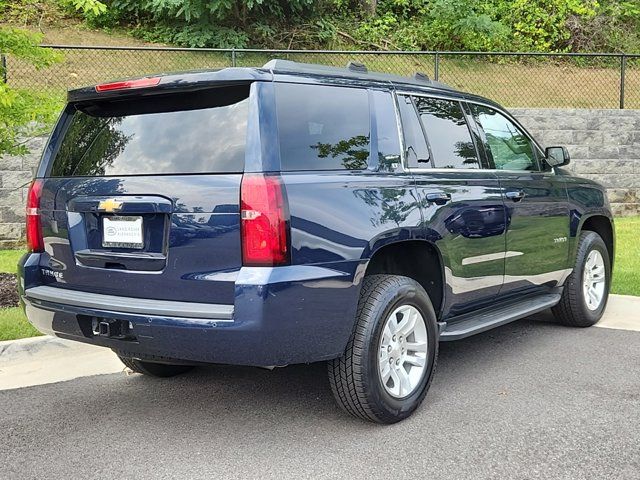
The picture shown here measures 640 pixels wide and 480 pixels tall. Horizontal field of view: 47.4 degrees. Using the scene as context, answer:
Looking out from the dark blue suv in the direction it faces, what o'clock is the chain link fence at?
The chain link fence is roughly at 11 o'clock from the dark blue suv.

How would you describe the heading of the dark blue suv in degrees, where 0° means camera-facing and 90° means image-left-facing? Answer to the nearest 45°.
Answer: approximately 225°
